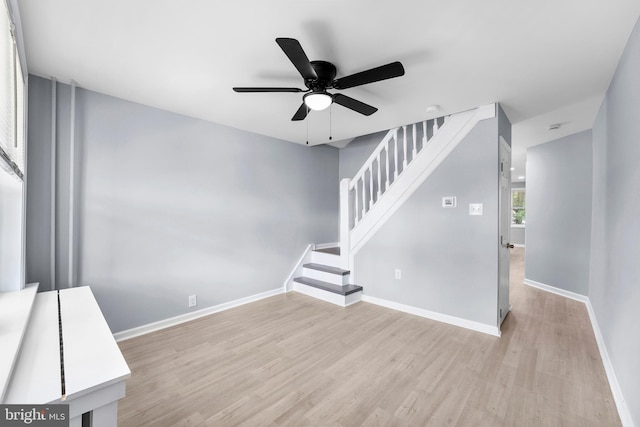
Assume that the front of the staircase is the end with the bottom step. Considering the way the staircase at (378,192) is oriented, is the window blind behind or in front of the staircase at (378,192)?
in front

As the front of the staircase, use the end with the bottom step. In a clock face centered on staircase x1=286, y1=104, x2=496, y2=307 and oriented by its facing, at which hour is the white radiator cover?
The white radiator cover is roughly at 11 o'clock from the staircase.

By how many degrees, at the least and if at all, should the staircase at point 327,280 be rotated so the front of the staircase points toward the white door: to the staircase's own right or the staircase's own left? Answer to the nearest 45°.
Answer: approximately 90° to the staircase's own left

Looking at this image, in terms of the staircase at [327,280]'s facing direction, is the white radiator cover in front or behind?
in front

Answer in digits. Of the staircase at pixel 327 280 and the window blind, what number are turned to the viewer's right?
1

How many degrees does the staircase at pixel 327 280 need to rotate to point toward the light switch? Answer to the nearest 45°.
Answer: approximately 90° to its left

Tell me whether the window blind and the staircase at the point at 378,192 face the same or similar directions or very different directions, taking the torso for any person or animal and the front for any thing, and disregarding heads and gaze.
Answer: very different directions

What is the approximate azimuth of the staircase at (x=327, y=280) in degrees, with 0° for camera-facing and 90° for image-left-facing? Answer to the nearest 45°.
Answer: approximately 45°

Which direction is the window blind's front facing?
to the viewer's right

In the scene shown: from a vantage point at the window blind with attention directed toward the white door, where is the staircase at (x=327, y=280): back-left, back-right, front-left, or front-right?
front-left

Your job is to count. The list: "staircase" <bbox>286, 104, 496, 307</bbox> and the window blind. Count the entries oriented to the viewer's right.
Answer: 1

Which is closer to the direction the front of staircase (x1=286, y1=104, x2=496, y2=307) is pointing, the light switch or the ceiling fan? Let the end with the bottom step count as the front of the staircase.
the ceiling fan

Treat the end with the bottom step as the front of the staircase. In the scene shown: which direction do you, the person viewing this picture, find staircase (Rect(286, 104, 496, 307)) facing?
facing the viewer and to the left of the viewer

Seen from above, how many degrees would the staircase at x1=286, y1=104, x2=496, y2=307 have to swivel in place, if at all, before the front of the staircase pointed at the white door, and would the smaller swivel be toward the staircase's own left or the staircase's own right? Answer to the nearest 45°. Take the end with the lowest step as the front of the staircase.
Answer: approximately 135° to the staircase's own left

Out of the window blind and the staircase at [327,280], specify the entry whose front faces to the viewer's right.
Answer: the window blind
